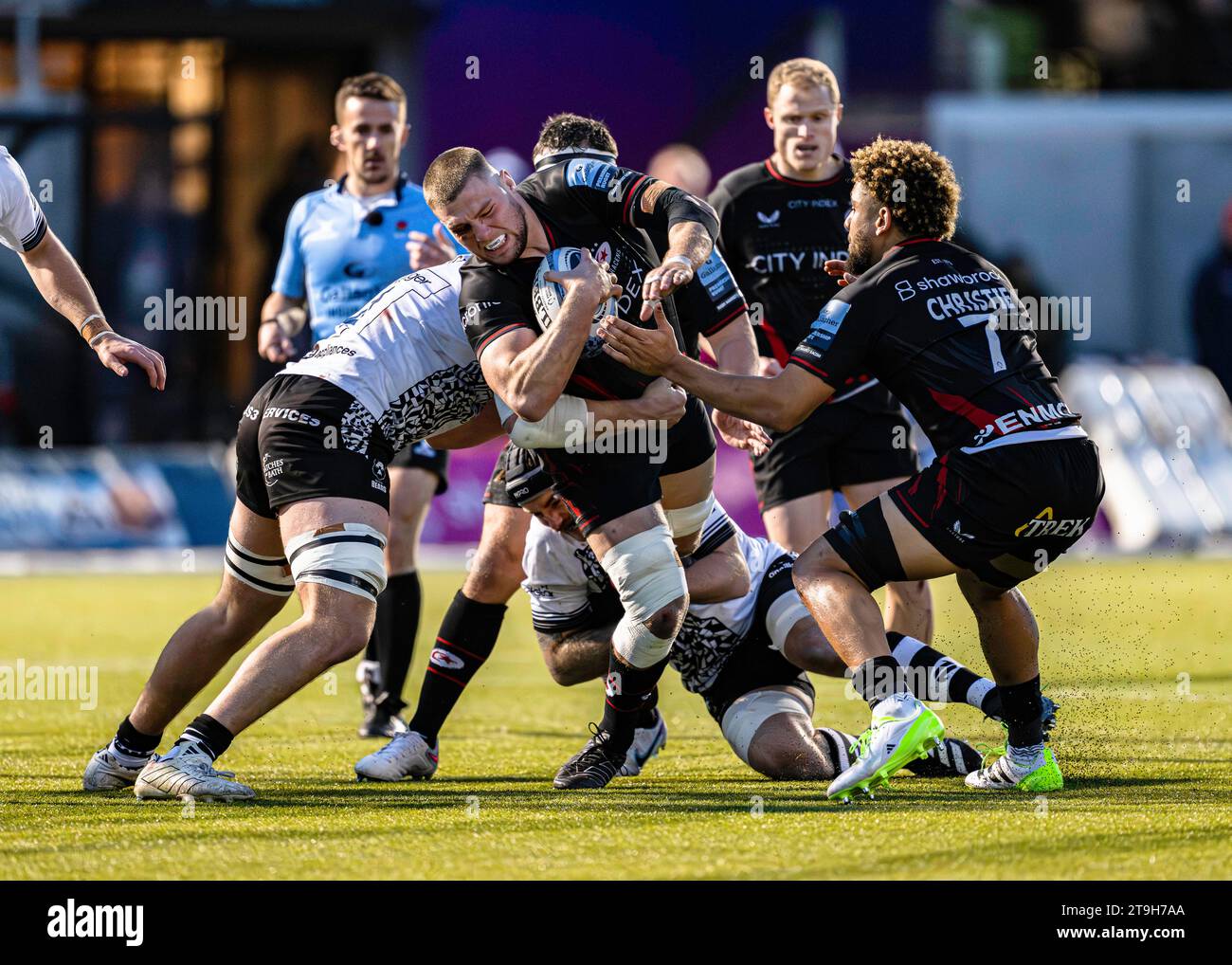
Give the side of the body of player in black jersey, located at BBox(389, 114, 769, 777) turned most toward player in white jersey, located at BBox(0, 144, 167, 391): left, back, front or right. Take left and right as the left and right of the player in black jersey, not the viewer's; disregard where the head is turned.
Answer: right

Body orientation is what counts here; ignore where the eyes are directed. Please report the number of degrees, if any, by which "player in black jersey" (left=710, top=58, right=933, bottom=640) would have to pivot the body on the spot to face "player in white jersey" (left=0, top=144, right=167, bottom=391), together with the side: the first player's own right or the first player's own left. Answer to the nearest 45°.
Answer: approximately 45° to the first player's own right

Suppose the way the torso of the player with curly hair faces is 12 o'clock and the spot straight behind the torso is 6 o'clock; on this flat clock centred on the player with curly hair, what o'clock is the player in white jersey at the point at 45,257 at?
The player in white jersey is roughly at 11 o'clock from the player with curly hair.

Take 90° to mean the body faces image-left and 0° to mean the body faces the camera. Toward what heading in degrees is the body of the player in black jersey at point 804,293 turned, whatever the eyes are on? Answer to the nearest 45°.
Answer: approximately 0°

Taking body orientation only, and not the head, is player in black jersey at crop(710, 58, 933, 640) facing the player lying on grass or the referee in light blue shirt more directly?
the player lying on grass

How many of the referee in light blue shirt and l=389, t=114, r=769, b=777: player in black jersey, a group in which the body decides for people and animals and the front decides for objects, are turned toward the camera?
2

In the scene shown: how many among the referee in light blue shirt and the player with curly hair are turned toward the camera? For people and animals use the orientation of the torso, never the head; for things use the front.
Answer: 1
